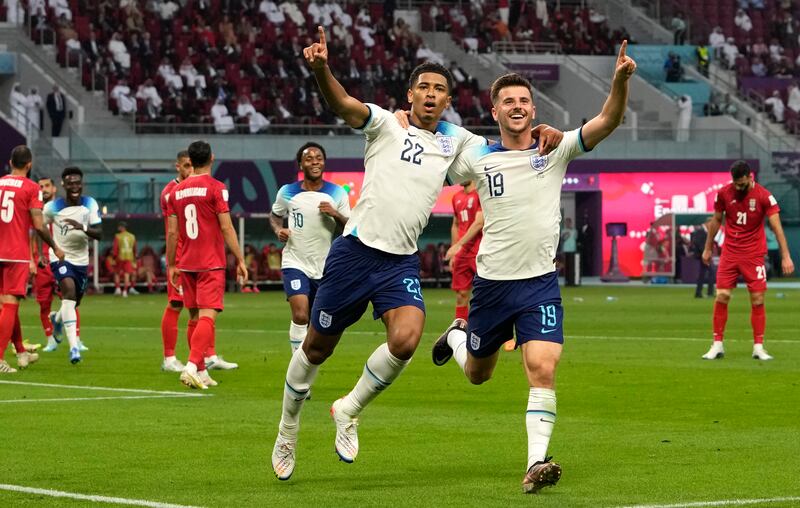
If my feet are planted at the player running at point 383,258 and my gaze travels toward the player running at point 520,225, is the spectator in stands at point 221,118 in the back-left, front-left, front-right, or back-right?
back-left

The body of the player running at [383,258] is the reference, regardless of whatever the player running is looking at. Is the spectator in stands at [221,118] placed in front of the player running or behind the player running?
behind

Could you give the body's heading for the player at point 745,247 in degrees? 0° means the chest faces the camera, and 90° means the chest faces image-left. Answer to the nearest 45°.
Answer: approximately 0°

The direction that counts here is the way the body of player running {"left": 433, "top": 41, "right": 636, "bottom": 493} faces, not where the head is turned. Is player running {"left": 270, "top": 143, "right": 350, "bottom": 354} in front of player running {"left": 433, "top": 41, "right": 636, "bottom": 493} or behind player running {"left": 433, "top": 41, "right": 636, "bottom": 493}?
behind

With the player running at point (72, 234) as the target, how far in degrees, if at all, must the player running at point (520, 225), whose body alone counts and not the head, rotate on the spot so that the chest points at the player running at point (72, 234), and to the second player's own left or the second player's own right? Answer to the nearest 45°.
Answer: approximately 135° to the second player's own right
